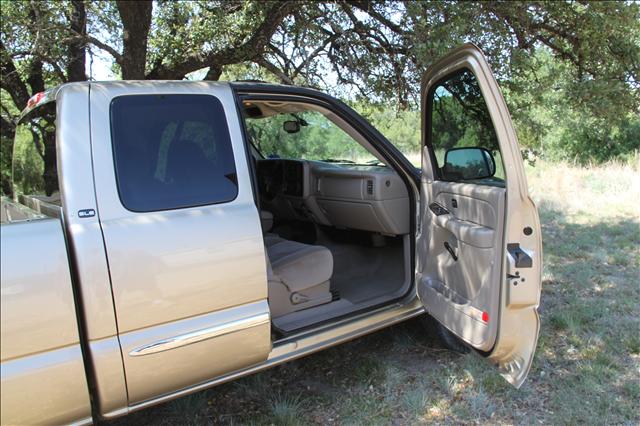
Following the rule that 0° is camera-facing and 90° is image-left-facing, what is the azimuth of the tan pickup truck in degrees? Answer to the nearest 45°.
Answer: approximately 225°
